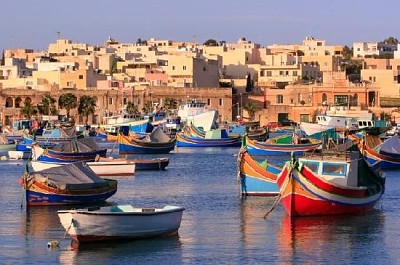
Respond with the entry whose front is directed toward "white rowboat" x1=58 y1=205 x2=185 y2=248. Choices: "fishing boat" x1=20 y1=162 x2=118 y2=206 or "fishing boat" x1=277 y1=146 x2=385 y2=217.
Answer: "fishing boat" x1=277 y1=146 x2=385 y2=217

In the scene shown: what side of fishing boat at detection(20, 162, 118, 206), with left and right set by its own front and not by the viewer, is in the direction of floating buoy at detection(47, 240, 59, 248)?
left

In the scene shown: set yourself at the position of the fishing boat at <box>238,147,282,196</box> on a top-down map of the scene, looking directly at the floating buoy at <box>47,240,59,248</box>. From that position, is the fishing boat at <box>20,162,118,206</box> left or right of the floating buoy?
right

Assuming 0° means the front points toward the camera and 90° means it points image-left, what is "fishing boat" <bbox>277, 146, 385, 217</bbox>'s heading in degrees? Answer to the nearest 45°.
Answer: approximately 45°

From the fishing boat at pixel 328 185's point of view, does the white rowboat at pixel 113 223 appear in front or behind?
in front

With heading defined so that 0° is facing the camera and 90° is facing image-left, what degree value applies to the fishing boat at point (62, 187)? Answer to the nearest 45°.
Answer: approximately 90°

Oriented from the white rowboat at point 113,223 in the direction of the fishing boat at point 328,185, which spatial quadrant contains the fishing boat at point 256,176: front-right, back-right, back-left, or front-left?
front-left
